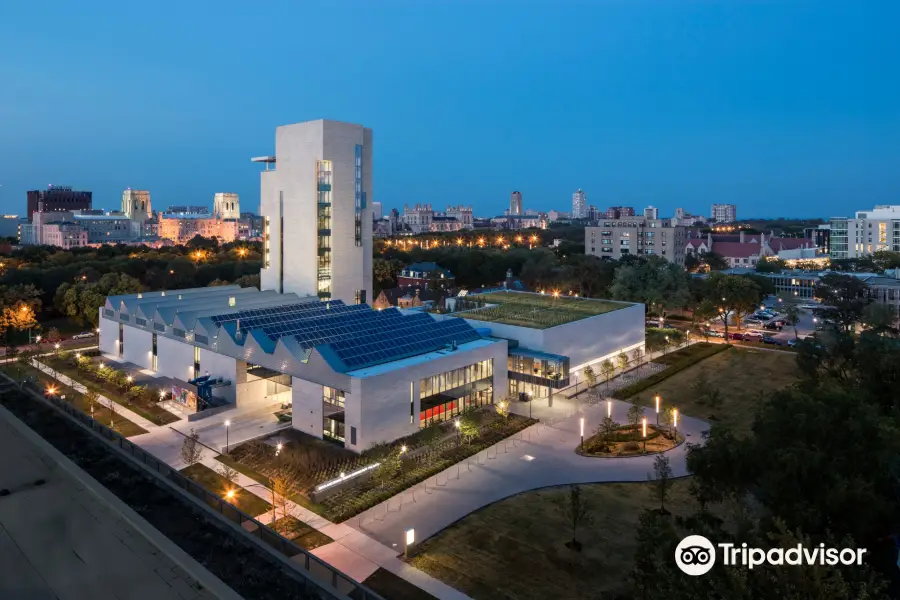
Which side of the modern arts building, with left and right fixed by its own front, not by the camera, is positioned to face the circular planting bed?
front

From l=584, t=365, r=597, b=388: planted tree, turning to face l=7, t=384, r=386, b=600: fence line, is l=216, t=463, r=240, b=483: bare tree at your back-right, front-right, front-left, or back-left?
front-right

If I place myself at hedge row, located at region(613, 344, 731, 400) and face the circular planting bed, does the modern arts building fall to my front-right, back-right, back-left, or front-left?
front-right

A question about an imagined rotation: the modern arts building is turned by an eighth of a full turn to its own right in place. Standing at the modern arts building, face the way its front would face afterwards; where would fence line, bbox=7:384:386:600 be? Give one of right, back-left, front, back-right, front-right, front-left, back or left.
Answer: front

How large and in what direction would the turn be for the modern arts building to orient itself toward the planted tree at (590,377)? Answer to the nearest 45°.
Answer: approximately 45° to its left

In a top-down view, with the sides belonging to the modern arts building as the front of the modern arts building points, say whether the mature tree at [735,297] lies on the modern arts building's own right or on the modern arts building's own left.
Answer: on the modern arts building's own left

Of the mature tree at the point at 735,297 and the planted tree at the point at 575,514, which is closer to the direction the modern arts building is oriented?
the planted tree

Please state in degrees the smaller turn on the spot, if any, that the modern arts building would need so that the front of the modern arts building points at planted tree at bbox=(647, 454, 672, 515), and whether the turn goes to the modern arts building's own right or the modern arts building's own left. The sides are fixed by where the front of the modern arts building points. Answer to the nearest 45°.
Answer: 0° — it already faces it

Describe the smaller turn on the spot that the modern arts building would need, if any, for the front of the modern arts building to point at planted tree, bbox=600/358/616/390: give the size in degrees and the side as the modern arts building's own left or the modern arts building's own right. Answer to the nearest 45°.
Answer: approximately 45° to the modern arts building's own left

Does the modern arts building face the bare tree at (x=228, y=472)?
no

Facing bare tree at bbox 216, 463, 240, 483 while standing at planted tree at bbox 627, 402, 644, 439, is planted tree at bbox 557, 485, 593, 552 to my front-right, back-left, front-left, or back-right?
front-left
